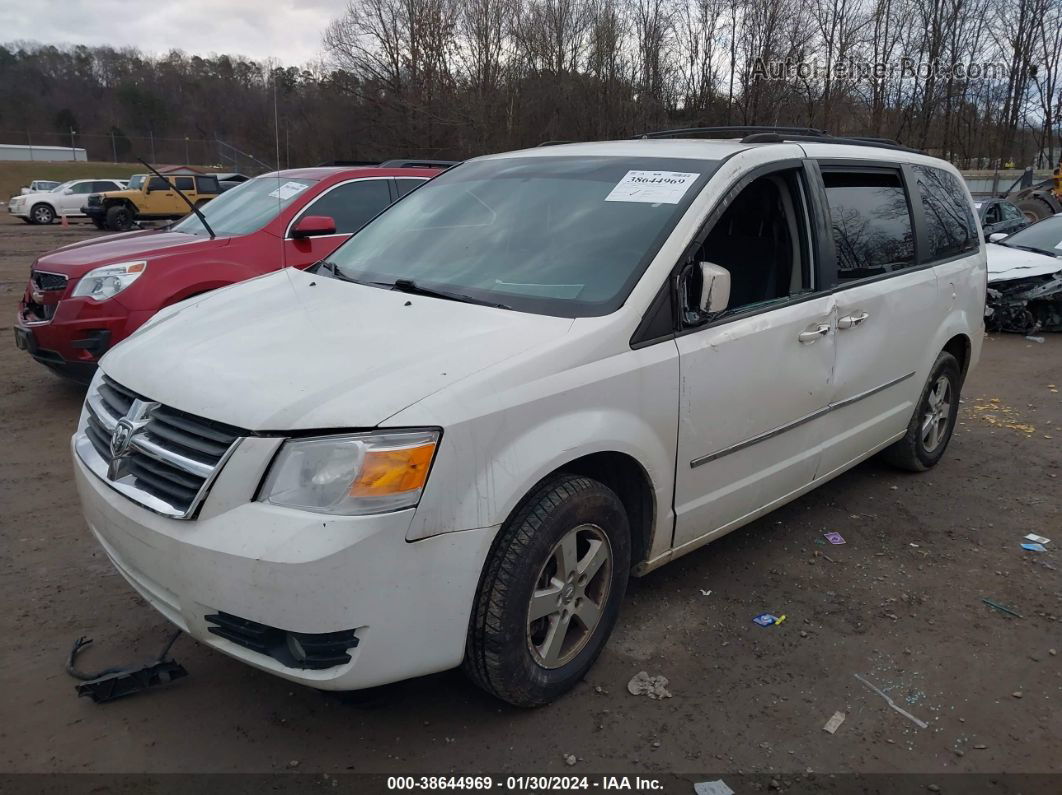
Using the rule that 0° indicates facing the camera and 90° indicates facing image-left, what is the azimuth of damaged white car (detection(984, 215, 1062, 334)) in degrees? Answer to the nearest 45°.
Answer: approximately 45°

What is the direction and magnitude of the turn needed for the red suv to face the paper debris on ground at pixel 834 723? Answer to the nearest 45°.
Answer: approximately 90° to its left

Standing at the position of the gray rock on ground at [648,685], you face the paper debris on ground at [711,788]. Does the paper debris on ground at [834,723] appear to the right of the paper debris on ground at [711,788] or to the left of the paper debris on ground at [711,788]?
left

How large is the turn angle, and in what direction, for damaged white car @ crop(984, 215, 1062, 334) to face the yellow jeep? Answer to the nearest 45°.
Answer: approximately 45° to its right

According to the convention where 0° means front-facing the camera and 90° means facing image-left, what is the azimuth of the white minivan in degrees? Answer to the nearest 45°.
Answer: approximately 45°

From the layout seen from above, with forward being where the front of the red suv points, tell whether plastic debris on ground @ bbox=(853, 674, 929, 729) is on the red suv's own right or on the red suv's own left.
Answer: on the red suv's own left

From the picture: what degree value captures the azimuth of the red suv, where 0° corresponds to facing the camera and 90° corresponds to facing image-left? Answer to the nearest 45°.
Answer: approximately 45°

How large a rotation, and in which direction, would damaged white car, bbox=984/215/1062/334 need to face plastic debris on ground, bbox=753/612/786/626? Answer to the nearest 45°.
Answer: approximately 45° to its left

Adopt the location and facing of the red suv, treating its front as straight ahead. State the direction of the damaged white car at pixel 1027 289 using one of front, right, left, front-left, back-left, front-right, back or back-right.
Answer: back-left
